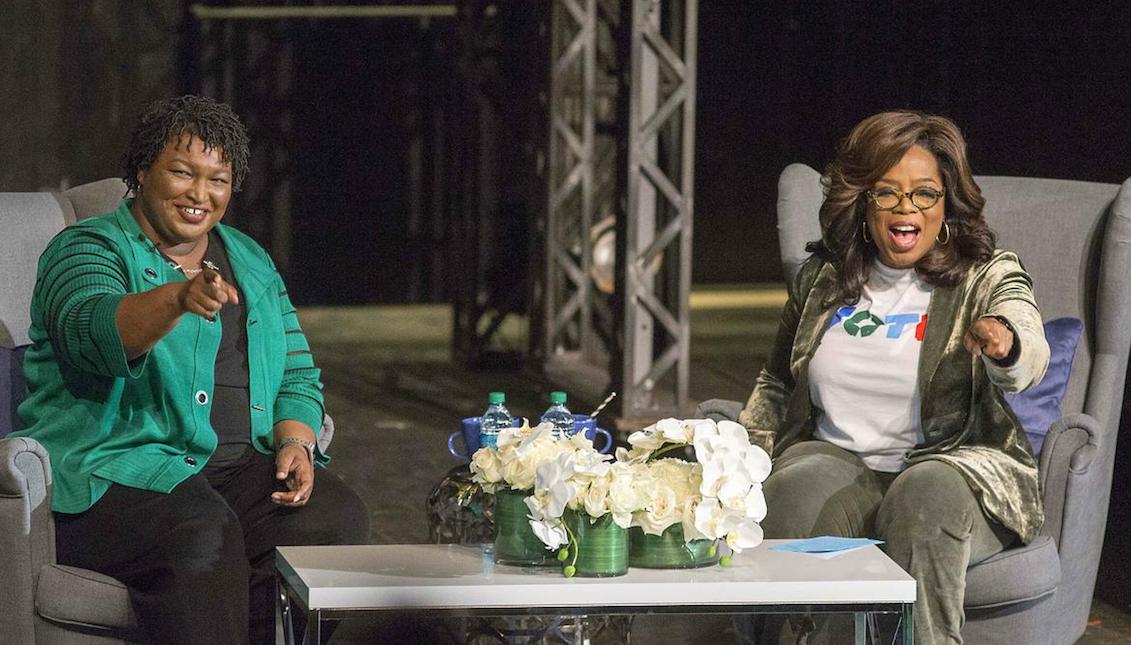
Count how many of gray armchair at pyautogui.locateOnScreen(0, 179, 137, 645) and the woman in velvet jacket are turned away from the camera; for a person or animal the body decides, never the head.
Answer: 0

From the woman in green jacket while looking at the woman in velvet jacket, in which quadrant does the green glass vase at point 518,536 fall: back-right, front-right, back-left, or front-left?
front-right

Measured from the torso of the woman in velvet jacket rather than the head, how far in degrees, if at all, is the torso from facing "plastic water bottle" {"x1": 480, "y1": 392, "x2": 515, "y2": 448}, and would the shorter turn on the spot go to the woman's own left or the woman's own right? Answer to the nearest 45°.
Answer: approximately 90° to the woman's own right

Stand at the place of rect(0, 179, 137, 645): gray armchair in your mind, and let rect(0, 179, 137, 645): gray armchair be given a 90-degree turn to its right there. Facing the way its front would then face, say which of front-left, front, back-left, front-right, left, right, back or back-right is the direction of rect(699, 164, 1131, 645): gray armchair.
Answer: back-left

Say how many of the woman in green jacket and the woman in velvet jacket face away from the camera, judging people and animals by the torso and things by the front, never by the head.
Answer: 0

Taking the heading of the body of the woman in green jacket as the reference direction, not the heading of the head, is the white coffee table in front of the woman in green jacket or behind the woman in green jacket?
in front

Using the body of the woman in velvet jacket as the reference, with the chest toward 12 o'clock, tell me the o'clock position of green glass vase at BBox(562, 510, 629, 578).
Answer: The green glass vase is roughly at 1 o'clock from the woman in velvet jacket.

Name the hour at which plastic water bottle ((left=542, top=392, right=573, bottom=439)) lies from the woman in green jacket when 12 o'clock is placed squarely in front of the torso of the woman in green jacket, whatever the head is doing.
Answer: The plastic water bottle is roughly at 10 o'clock from the woman in green jacket.

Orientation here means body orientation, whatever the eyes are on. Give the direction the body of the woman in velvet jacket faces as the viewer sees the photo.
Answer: toward the camera

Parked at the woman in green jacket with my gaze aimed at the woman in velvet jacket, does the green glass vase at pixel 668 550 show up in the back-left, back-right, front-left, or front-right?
front-right

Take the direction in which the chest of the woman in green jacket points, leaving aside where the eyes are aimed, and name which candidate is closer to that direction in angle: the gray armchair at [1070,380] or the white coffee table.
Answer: the white coffee table

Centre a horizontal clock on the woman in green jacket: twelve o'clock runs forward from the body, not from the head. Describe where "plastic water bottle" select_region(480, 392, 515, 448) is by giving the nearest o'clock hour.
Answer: The plastic water bottle is roughly at 10 o'clock from the woman in green jacket.

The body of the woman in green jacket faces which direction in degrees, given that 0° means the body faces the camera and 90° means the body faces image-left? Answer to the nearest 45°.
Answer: approximately 315°

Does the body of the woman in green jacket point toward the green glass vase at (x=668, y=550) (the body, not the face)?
yes

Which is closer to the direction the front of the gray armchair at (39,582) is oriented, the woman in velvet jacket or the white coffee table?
the white coffee table
